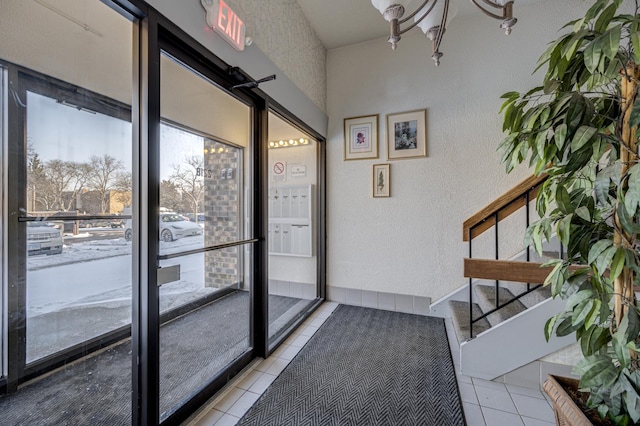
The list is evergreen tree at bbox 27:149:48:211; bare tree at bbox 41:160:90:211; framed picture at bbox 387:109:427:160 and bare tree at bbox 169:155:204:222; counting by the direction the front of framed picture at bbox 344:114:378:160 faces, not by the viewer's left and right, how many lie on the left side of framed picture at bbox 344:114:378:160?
1

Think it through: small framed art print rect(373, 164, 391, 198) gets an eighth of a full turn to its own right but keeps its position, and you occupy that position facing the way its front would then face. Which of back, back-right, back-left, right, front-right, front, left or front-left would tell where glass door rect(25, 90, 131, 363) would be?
front

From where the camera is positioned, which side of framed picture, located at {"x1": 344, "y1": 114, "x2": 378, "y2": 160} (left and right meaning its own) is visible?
front

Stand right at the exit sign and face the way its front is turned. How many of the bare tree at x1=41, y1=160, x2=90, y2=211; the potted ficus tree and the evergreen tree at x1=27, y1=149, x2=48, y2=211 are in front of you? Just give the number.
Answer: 1

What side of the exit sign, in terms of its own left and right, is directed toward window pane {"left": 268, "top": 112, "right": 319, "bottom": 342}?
left

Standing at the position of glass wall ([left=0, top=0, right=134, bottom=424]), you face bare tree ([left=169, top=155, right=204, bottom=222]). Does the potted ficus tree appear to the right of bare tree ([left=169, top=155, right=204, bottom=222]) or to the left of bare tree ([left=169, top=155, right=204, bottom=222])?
right

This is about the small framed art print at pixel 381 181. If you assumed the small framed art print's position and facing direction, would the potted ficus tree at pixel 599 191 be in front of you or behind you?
in front

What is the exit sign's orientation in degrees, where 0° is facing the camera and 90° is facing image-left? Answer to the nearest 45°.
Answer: approximately 315°

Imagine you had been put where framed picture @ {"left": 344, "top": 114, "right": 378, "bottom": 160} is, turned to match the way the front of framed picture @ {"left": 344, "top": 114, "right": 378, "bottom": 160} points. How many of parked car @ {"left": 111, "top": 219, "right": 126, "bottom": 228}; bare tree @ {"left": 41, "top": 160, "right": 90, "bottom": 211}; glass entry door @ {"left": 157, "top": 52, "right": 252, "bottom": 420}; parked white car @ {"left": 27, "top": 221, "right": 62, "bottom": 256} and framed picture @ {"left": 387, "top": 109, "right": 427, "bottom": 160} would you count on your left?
1

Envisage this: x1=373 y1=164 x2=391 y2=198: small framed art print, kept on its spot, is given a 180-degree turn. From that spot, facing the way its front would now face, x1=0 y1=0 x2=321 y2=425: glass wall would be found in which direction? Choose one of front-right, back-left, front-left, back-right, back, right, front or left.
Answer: back-left

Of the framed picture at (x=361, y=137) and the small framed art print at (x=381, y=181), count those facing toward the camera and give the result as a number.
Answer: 2

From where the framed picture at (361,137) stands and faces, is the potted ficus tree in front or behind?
in front

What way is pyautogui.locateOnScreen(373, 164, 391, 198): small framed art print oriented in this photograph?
toward the camera
